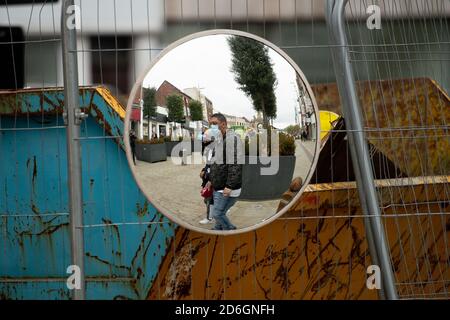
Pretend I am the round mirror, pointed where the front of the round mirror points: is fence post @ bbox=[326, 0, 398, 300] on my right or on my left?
on my left

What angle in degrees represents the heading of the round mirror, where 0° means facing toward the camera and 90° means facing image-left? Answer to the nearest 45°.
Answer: approximately 0°

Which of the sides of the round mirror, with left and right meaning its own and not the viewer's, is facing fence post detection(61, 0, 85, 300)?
right
